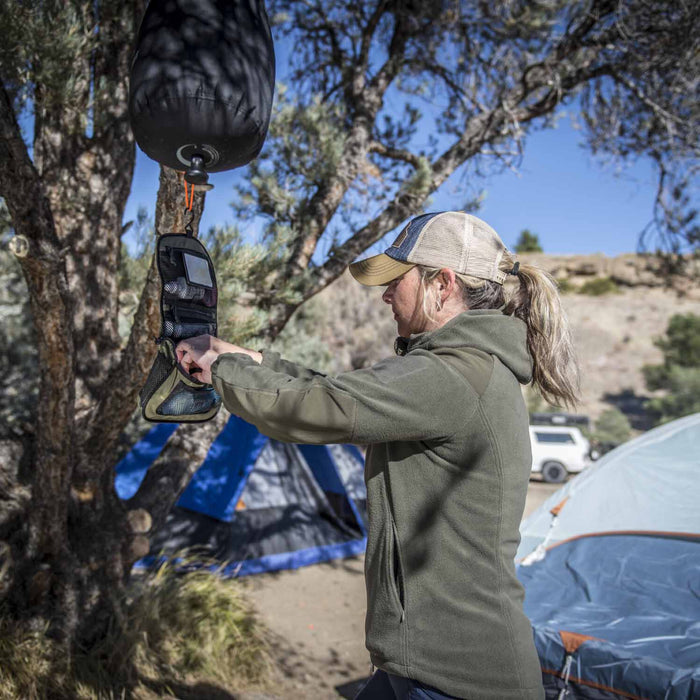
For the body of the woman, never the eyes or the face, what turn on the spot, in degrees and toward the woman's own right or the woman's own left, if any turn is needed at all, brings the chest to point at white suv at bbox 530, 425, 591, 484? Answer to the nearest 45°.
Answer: approximately 90° to the woman's own right

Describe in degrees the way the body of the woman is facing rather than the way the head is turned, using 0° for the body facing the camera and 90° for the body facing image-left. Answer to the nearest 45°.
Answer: approximately 90°

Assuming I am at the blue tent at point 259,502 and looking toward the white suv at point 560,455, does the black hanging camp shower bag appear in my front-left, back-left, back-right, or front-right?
back-right

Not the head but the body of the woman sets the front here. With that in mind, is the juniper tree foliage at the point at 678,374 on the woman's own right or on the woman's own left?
on the woman's own right

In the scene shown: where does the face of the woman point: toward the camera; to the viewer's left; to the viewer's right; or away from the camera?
to the viewer's left

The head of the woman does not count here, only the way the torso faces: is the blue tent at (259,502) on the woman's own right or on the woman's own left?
on the woman's own right
